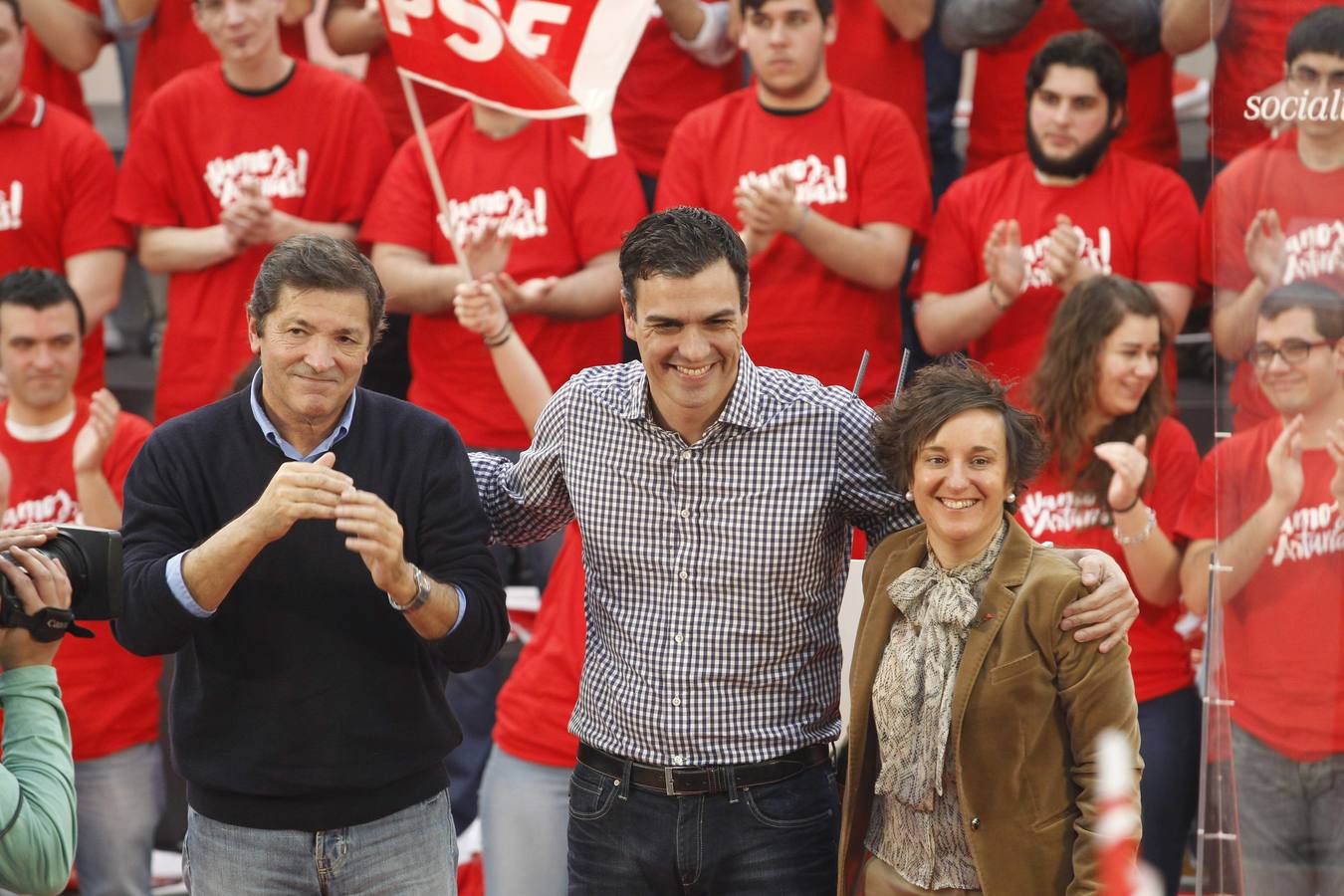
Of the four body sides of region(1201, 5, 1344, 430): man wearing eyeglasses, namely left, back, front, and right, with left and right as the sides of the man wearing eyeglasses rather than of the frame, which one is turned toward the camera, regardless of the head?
front

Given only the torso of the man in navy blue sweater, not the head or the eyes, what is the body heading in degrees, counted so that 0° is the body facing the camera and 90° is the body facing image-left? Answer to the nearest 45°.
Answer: approximately 0°

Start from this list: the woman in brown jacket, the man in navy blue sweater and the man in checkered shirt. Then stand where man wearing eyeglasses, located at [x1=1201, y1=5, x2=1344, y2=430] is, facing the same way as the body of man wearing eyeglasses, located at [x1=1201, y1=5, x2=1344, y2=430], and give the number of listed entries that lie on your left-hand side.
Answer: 0

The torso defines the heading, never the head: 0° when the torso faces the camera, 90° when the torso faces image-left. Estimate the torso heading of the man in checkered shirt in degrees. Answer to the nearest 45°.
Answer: approximately 0°

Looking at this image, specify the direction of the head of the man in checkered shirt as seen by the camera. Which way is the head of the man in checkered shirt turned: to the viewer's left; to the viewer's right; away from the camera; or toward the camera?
toward the camera

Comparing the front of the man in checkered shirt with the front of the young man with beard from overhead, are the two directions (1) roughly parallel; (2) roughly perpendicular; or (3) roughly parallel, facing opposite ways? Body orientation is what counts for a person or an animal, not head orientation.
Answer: roughly parallel

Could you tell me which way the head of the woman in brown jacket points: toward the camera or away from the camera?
toward the camera

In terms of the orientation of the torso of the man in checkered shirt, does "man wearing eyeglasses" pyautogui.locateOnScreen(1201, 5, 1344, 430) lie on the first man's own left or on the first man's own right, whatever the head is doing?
on the first man's own left

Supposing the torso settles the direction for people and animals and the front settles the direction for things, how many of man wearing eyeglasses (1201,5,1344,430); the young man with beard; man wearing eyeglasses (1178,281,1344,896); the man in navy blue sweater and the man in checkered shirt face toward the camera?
5

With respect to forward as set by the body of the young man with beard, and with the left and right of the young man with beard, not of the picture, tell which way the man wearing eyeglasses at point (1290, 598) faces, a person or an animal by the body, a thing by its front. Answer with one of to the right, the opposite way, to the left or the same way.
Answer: the same way

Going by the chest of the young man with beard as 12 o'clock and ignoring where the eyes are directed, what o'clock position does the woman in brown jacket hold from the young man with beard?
The woman in brown jacket is roughly at 12 o'clock from the young man with beard.

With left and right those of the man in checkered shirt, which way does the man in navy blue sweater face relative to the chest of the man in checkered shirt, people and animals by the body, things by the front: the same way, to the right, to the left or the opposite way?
the same way

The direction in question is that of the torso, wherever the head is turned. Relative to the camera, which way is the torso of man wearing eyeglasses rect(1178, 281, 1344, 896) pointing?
toward the camera

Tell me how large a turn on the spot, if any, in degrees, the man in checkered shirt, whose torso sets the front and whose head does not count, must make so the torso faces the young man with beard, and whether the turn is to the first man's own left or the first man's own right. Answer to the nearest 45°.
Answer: approximately 135° to the first man's own left
